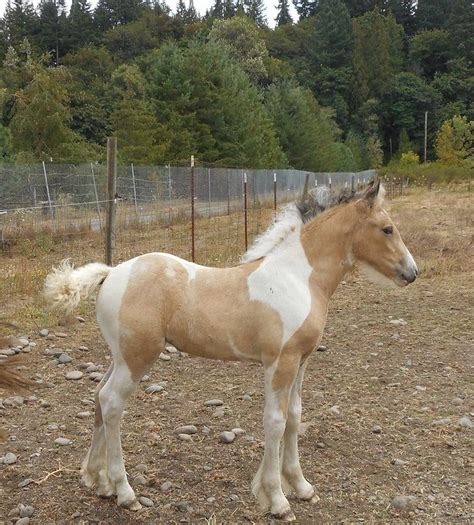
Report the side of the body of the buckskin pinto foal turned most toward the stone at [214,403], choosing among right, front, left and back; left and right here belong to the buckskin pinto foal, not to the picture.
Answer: left

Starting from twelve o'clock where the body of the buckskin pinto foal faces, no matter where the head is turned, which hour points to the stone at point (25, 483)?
The stone is roughly at 6 o'clock from the buckskin pinto foal.

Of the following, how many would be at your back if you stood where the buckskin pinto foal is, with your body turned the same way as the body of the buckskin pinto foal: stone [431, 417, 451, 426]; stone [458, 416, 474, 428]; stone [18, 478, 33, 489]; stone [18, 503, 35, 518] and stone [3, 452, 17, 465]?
3

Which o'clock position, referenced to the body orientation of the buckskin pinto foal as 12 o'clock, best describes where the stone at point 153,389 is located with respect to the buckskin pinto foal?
The stone is roughly at 8 o'clock from the buckskin pinto foal.

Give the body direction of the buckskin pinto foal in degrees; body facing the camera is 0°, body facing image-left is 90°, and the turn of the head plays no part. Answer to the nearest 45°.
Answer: approximately 270°

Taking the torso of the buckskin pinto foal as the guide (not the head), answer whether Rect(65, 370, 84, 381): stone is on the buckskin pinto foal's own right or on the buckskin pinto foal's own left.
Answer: on the buckskin pinto foal's own left

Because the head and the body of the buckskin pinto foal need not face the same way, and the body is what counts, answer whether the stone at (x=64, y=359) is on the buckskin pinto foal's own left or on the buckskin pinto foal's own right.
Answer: on the buckskin pinto foal's own left

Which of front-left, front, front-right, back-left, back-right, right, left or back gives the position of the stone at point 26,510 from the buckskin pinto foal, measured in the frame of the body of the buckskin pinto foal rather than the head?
back
